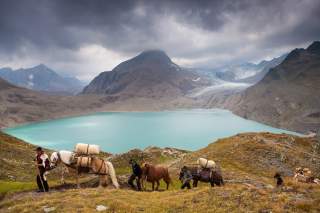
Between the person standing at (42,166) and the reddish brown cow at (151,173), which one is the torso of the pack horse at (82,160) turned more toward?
the person standing

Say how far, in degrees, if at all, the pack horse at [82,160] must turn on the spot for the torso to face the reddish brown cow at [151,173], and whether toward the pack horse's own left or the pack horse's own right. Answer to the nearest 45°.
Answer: approximately 180°

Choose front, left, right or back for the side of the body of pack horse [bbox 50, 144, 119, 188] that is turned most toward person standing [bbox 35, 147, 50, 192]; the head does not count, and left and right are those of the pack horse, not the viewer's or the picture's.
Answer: front

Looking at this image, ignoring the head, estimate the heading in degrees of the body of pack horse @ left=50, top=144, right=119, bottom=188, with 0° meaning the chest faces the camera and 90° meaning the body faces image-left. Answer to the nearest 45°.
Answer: approximately 90°
